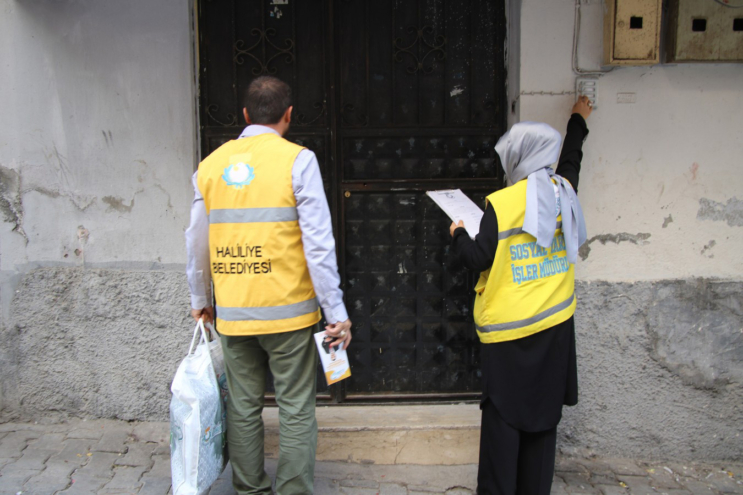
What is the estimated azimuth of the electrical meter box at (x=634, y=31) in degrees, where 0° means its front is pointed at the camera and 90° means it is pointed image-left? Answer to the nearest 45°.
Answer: approximately 0°

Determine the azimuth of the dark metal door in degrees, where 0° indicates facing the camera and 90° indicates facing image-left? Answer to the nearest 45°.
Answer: approximately 0°

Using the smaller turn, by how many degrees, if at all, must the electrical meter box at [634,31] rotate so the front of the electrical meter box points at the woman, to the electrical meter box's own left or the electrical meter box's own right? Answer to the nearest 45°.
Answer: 0° — it already faces them

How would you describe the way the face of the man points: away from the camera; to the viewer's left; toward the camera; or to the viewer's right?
away from the camera

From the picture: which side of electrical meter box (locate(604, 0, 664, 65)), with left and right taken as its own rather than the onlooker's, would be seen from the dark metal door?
right
